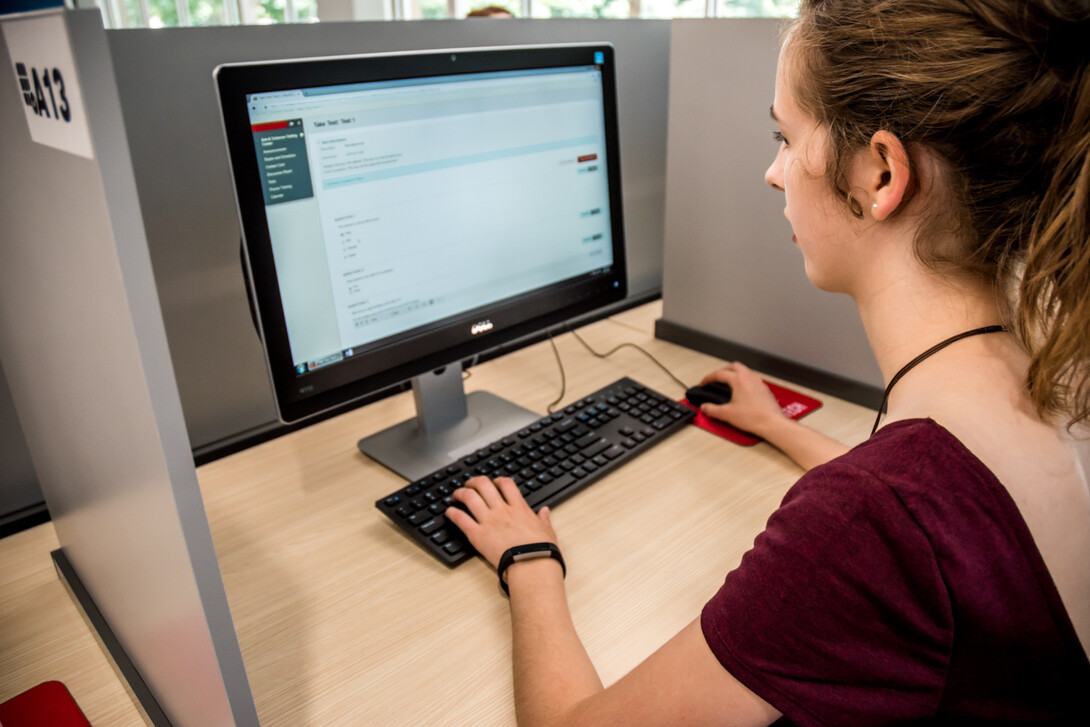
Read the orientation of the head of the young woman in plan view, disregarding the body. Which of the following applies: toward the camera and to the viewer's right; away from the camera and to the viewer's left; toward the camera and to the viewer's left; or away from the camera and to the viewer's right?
away from the camera and to the viewer's left

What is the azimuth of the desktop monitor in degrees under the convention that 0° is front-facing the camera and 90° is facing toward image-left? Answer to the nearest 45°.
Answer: approximately 315°

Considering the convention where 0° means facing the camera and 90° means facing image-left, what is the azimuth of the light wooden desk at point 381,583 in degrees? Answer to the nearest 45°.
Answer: approximately 315°

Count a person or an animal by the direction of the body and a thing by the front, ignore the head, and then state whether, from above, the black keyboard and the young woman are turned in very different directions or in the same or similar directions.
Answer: very different directions

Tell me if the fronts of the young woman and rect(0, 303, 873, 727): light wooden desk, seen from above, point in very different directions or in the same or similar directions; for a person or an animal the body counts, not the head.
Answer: very different directions

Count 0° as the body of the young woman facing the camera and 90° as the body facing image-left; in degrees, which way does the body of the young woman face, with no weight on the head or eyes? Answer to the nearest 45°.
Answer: approximately 135°

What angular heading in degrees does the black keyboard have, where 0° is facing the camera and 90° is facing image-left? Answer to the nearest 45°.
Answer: approximately 315°
